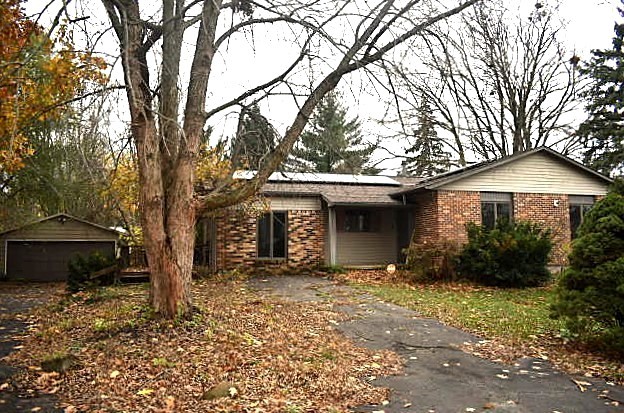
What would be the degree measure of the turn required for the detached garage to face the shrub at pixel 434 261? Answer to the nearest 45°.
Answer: approximately 45° to its left

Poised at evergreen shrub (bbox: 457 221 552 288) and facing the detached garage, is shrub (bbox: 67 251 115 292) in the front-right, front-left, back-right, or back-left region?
front-left

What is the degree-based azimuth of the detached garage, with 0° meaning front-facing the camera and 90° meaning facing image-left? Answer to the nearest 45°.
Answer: approximately 0°

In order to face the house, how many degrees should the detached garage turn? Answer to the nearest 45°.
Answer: approximately 45° to its left

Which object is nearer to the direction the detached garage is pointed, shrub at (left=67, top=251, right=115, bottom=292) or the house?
the shrub

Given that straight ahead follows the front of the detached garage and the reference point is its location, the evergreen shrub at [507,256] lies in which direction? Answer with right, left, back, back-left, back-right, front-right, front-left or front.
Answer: front-left

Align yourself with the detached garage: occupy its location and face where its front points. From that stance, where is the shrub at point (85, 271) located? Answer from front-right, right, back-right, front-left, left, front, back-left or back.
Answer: front
